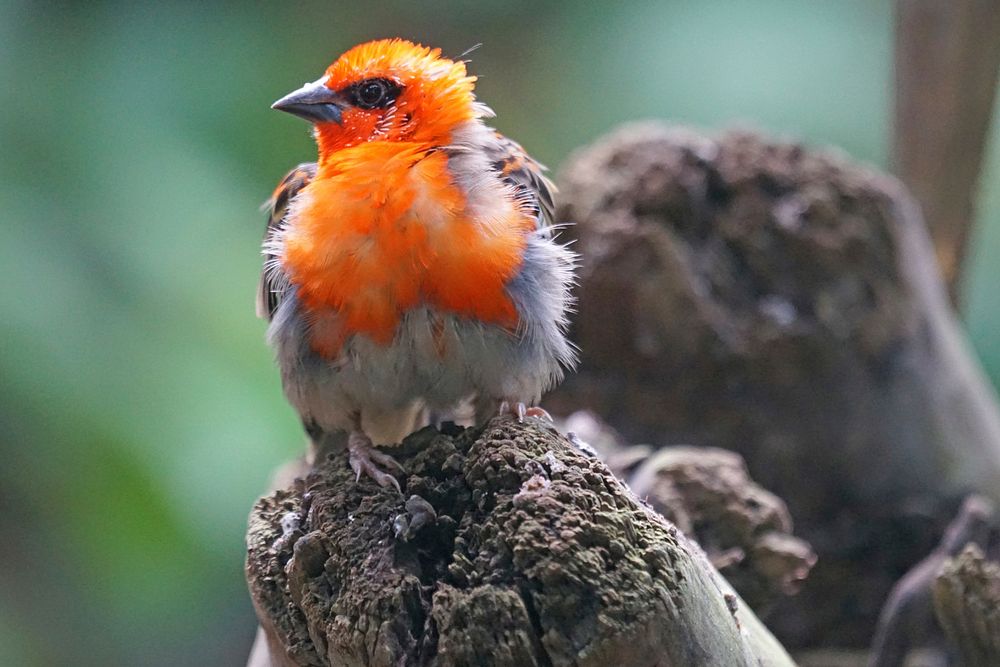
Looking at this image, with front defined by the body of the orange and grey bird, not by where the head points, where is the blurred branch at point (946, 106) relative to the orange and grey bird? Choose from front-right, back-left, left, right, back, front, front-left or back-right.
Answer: back-left

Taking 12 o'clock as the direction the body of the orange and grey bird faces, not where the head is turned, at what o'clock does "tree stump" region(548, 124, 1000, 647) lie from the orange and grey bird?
The tree stump is roughly at 8 o'clock from the orange and grey bird.

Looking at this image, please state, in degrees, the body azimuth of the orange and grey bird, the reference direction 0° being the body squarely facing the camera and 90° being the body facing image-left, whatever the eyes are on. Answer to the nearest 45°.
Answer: approximately 0°
